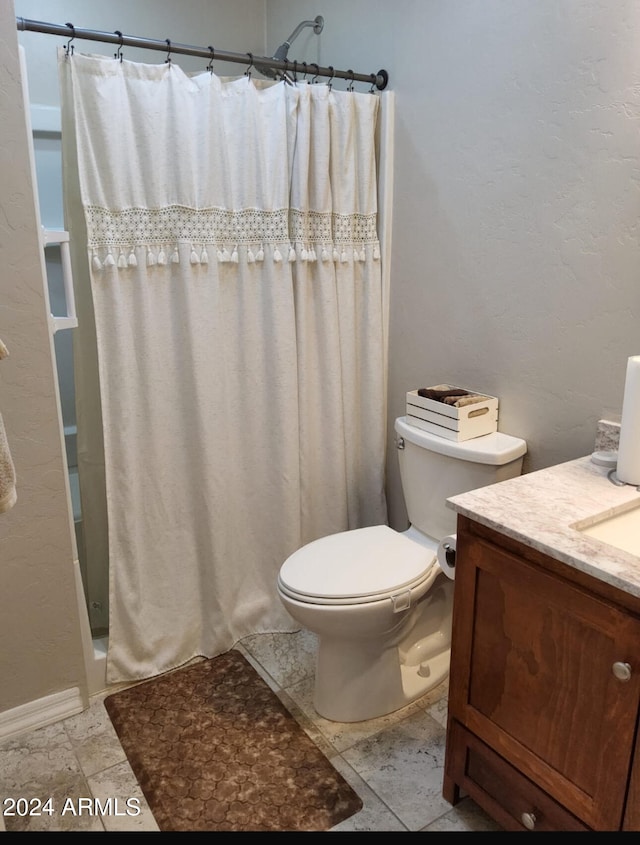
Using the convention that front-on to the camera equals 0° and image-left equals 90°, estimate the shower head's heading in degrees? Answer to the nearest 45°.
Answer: approximately 45°

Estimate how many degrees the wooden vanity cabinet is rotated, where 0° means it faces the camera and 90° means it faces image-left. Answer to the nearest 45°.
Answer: approximately 45°

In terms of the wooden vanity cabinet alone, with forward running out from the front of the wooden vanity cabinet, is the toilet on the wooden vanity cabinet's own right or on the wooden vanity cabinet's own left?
on the wooden vanity cabinet's own right

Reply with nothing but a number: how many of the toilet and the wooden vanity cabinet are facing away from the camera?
0

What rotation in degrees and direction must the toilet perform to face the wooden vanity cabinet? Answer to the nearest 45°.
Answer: approximately 90° to its left

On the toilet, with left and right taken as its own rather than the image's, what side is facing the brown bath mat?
front

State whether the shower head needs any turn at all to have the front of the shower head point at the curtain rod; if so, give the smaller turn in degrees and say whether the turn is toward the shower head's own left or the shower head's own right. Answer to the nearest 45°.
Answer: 0° — it already faces it
